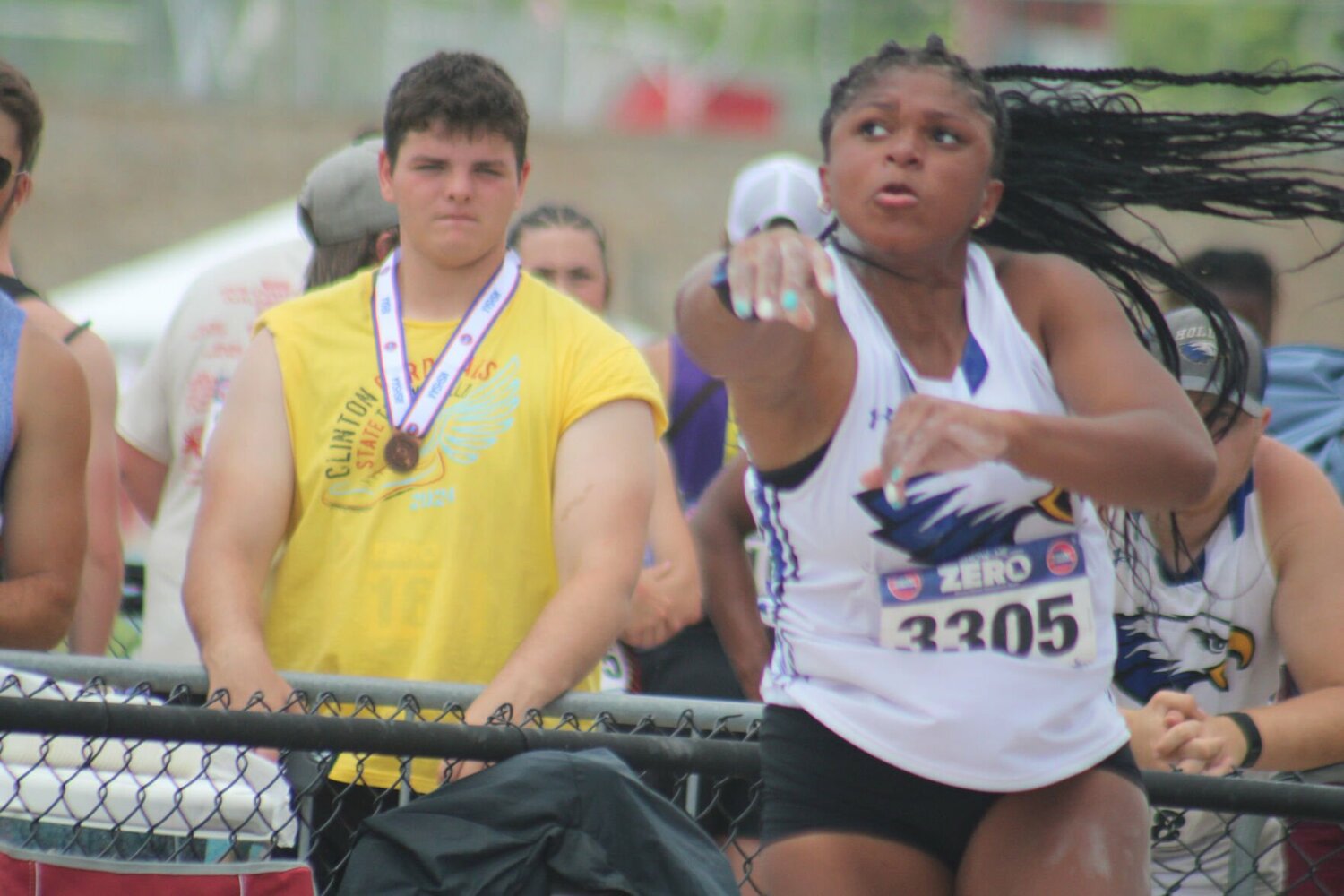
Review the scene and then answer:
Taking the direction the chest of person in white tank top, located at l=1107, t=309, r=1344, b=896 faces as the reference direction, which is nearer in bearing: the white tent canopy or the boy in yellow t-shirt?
the boy in yellow t-shirt

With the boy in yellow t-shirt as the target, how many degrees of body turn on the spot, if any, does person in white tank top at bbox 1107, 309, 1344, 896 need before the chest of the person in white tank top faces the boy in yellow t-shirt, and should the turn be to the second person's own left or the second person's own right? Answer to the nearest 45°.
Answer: approximately 45° to the second person's own right

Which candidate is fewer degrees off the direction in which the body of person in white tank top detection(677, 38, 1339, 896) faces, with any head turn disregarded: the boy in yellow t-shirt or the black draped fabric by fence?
the black draped fabric by fence

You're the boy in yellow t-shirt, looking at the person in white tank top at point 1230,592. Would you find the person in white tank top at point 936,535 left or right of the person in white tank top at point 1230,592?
right

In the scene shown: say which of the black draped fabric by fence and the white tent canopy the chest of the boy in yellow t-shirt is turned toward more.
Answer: the black draped fabric by fence

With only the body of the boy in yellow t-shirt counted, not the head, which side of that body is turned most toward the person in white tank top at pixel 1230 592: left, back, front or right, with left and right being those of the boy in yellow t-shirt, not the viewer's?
left

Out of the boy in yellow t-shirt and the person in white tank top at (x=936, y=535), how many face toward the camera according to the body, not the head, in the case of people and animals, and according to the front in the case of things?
2
